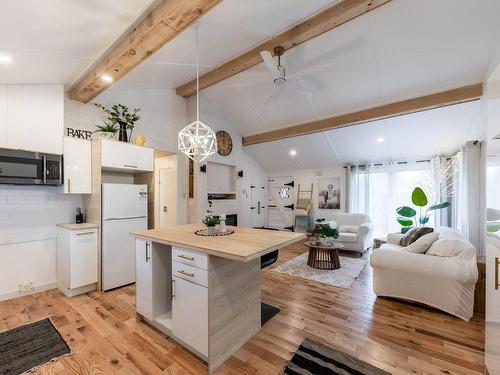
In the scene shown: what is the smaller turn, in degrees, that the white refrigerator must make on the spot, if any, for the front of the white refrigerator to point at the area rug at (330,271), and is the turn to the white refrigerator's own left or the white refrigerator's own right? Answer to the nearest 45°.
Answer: approximately 45° to the white refrigerator's own left

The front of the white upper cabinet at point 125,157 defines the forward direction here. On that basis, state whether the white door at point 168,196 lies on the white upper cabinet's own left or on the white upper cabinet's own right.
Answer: on the white upper cabinet's own left

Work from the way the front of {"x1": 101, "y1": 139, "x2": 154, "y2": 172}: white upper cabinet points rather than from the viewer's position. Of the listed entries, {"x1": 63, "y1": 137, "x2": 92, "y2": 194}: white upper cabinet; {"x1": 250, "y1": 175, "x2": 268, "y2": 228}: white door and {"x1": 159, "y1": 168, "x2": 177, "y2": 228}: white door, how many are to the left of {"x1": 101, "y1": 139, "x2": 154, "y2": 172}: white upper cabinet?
2

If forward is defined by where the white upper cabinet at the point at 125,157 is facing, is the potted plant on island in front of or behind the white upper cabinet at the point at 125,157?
in front

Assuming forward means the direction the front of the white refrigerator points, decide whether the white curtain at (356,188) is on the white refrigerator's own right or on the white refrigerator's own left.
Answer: on the white refrigerator's own left
